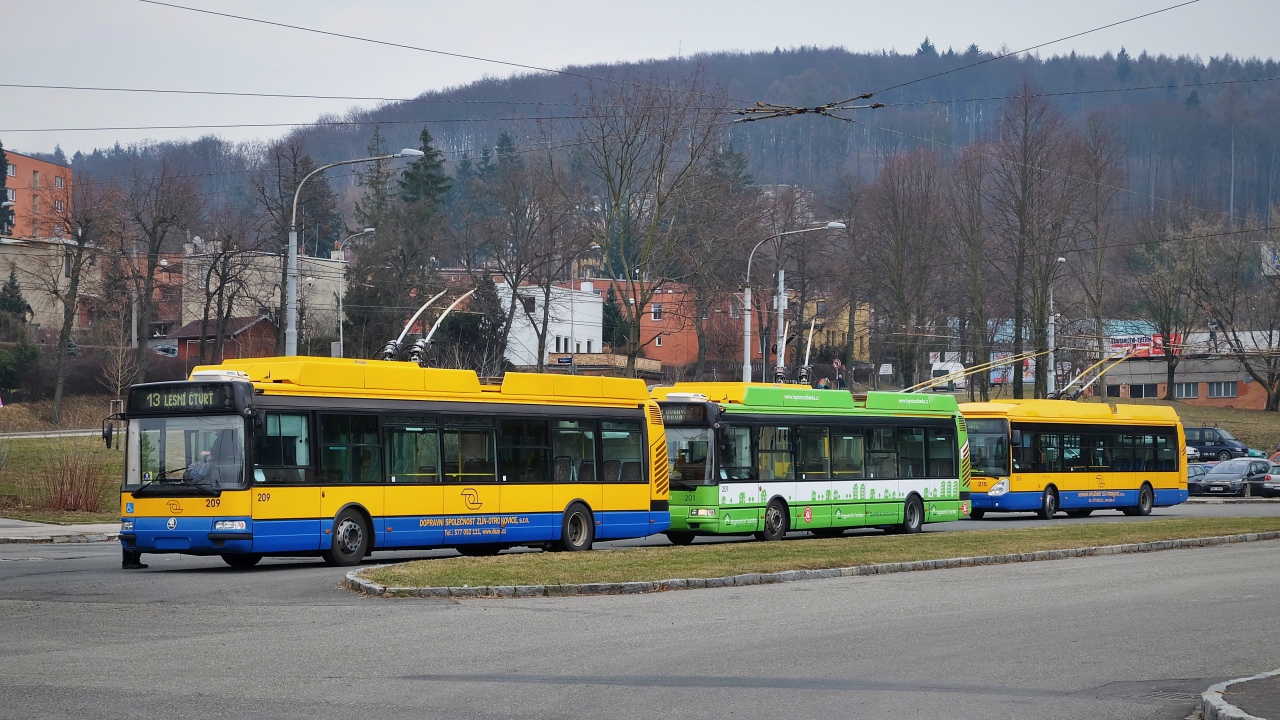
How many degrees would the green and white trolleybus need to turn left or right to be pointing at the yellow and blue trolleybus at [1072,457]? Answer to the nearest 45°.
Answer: approximately 180°

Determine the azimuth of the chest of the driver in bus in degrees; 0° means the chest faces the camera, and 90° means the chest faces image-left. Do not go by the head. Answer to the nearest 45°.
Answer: approximately 45°

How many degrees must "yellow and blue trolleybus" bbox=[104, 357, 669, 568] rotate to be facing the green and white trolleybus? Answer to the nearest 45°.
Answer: approximately 180°

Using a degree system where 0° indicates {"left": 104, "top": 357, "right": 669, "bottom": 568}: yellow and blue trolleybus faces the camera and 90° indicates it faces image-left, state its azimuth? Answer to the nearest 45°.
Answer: approximately 45°

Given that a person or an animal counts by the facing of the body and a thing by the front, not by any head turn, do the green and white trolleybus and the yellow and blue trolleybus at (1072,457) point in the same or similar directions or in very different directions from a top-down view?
same or similar directions

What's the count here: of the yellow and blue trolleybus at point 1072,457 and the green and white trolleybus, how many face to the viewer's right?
0

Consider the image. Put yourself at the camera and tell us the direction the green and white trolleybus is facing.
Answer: facing the viewer and to the left of the viewer

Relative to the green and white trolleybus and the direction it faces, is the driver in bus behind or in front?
in front

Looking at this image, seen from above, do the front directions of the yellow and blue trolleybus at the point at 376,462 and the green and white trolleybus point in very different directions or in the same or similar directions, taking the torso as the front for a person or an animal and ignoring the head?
same or similar directions

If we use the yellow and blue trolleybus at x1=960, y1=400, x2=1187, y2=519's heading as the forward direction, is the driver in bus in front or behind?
in front

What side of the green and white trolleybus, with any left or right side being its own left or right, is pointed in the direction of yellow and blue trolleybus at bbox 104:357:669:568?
front

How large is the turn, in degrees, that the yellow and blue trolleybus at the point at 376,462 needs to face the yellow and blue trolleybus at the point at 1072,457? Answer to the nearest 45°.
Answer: approximately 180°

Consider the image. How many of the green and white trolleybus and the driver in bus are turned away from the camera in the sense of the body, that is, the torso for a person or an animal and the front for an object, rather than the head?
0
